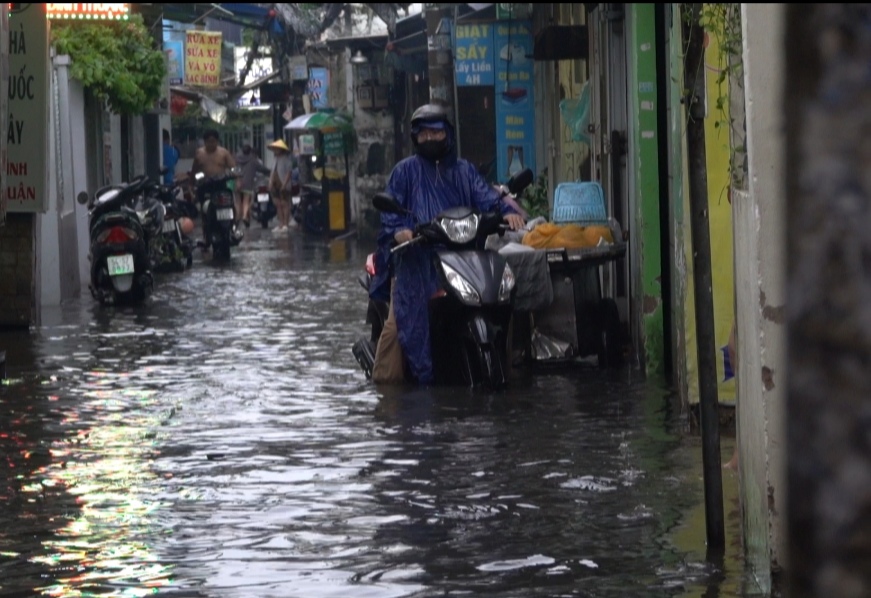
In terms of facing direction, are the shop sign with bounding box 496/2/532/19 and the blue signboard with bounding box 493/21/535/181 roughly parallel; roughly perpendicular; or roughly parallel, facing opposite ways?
roughly parallel

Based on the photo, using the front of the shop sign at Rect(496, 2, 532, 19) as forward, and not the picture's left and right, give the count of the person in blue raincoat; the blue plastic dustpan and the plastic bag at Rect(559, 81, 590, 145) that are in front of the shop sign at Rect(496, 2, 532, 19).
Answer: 3

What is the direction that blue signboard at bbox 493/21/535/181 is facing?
toward the camera

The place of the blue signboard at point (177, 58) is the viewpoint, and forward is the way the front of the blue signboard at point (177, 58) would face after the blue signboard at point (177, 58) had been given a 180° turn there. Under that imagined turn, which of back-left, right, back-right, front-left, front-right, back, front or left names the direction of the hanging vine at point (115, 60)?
back

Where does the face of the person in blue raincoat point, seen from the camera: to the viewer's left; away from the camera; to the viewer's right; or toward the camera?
toward the camera

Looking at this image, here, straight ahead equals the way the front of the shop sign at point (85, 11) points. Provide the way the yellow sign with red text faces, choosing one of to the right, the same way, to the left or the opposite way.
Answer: the same way

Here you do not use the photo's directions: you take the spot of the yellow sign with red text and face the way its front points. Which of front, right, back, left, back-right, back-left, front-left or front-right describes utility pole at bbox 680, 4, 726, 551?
front

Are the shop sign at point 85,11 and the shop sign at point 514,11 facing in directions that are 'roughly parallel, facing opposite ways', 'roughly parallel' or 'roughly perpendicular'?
roughly parallel

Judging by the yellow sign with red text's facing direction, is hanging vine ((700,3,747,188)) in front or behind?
in front

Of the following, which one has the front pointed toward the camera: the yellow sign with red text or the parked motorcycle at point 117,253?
the yellow sign with red text

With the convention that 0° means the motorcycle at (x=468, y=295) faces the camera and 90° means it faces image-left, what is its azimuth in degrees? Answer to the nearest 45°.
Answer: approximately 315°

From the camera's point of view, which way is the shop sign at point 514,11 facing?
toward the camera

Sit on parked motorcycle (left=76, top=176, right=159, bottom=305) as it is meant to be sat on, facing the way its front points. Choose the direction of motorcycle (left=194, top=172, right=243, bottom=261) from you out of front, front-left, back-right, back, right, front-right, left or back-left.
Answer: front

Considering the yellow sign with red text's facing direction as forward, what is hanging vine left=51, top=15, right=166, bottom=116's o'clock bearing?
The hanging vine is roughly at 12 o'clock from the yellow sign with red text.

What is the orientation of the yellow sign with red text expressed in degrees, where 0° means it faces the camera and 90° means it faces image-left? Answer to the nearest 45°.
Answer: approximately 0°

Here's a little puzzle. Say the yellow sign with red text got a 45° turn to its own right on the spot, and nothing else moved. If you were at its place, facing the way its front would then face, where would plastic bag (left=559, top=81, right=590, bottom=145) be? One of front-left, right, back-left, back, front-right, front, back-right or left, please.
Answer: front-left

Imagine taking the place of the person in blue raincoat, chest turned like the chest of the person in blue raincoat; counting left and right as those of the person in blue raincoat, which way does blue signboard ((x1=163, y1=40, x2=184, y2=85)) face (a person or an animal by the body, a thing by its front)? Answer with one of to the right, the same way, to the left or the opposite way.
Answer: the same way

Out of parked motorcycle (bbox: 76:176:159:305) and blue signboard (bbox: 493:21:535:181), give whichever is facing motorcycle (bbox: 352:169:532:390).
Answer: the blue signboard

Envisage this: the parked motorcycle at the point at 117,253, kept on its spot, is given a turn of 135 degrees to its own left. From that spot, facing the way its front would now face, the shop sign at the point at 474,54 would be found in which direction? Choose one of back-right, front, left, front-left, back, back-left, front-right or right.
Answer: back

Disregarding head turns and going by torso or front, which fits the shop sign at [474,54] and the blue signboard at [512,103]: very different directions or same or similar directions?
same or similar directions
